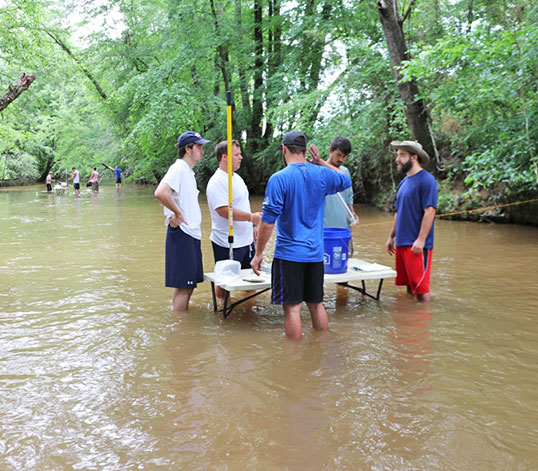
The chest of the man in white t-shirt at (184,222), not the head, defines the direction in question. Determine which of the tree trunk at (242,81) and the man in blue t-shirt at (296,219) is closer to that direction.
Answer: the man in blue t-shirt

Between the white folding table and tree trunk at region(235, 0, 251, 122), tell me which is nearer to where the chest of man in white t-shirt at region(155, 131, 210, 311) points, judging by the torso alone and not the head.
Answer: the white folding table

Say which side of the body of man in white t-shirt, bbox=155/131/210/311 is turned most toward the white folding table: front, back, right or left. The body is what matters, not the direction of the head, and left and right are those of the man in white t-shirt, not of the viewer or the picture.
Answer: front

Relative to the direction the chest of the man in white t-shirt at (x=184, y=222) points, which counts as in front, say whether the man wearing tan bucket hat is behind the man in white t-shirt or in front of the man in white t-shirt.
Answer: in front

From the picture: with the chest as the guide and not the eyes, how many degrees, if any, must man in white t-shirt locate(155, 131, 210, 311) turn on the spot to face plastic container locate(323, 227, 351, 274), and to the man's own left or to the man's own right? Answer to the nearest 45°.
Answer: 0° — they already face it

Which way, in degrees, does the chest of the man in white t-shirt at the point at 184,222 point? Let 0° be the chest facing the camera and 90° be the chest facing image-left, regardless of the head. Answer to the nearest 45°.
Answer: approximately 270°

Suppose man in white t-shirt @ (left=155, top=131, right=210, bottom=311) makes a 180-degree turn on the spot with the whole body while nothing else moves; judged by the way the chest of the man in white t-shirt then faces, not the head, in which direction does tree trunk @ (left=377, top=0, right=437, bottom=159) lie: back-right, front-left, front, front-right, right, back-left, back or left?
back-right

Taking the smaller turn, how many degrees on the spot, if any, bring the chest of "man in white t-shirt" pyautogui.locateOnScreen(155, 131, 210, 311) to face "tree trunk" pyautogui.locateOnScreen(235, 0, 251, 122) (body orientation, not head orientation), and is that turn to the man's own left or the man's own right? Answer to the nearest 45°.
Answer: approximately 90° to the man's own left

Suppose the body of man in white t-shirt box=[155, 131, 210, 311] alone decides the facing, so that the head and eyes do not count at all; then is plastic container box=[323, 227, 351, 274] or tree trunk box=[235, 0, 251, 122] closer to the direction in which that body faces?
the plastic container

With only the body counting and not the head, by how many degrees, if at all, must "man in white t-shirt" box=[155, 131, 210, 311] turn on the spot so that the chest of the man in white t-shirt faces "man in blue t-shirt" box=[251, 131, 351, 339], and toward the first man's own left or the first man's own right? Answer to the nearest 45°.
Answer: approximately 45° to the first man's own right

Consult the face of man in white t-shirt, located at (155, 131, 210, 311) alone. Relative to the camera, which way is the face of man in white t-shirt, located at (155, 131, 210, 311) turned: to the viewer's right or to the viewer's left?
to the viewer's right

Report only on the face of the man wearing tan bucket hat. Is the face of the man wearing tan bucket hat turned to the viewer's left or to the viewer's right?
to the viewer's left

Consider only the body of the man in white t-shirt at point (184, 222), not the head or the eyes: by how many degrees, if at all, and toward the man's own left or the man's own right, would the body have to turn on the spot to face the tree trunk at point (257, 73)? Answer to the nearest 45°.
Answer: approximately 90° to the man's own left

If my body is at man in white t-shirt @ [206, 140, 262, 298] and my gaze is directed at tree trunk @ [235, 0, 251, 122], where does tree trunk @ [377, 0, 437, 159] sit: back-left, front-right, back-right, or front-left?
front-right
